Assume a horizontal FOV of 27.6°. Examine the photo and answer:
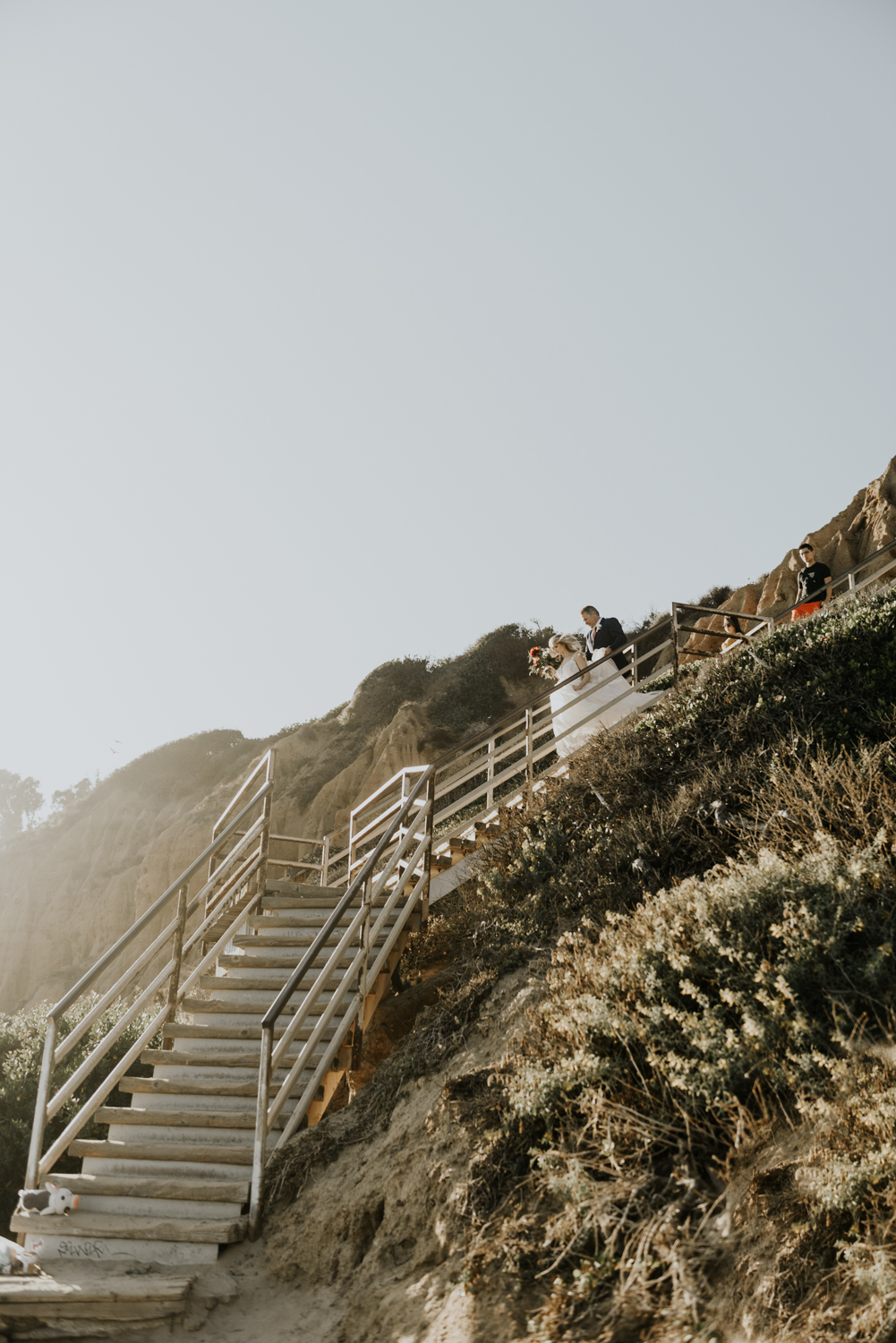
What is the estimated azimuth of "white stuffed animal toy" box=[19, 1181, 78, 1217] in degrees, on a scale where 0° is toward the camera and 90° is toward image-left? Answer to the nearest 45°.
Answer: approximately 270°

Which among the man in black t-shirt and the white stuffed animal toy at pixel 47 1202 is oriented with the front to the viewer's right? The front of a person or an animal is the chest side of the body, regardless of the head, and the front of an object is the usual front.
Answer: the white stuffed animal toy

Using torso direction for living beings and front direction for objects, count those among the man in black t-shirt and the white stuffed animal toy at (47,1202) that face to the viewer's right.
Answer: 1

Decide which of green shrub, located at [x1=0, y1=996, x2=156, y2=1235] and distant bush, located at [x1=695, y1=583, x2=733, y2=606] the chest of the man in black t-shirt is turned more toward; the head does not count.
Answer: the green shrub

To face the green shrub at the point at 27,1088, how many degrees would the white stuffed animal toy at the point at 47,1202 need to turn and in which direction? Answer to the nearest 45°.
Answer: approximately 90° to its left

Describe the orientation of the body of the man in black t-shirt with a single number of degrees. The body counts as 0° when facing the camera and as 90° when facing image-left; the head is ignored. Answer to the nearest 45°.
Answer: approximately 45°

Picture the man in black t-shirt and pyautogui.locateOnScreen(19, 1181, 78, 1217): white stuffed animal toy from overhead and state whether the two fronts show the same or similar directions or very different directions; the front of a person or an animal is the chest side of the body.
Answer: very different directions

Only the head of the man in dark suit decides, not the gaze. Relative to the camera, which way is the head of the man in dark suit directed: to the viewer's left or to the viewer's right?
to the viewer's left
